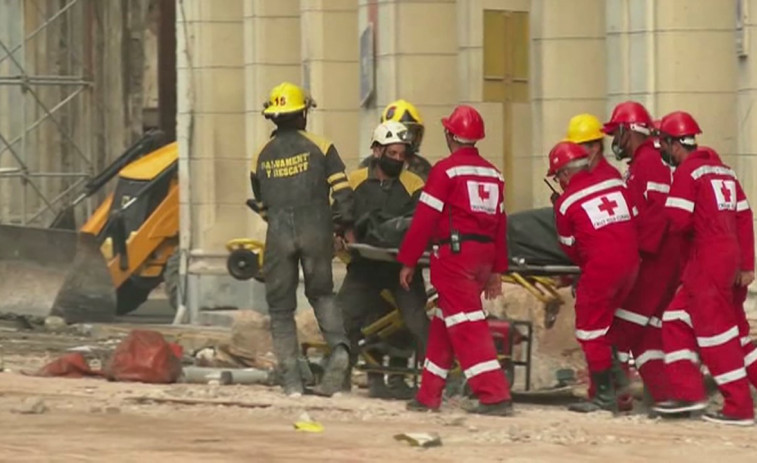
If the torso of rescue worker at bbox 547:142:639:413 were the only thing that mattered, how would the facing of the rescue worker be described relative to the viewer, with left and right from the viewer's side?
facing away from the viewer and to the left of the viewer

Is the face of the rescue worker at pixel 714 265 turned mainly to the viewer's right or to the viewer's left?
to the viewer's left

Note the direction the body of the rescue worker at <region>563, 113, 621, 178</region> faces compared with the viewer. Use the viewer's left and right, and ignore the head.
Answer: facing to the left of the viewer

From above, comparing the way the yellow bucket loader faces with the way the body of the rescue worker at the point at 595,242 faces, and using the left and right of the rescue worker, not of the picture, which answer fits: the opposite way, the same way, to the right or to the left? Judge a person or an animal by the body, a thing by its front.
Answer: to the left

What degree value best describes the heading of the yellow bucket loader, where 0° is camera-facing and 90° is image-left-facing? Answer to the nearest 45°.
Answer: approximately 45°

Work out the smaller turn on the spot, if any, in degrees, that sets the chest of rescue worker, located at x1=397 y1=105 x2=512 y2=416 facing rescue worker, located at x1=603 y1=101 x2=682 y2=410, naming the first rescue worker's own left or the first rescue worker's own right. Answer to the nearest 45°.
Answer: approximately 135° to the first rescue worker's own right

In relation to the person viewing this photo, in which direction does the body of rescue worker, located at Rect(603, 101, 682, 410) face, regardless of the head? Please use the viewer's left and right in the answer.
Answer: facing to the left of the viewer

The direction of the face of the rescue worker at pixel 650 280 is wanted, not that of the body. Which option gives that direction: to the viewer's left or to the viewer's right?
to the viewer's left

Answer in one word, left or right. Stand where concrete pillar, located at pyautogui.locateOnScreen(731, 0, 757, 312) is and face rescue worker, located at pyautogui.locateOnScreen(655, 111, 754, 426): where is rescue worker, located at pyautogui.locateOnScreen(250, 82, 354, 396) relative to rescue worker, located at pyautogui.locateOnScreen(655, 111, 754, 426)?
right

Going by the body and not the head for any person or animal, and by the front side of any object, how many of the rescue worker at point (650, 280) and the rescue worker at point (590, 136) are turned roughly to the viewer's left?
2
